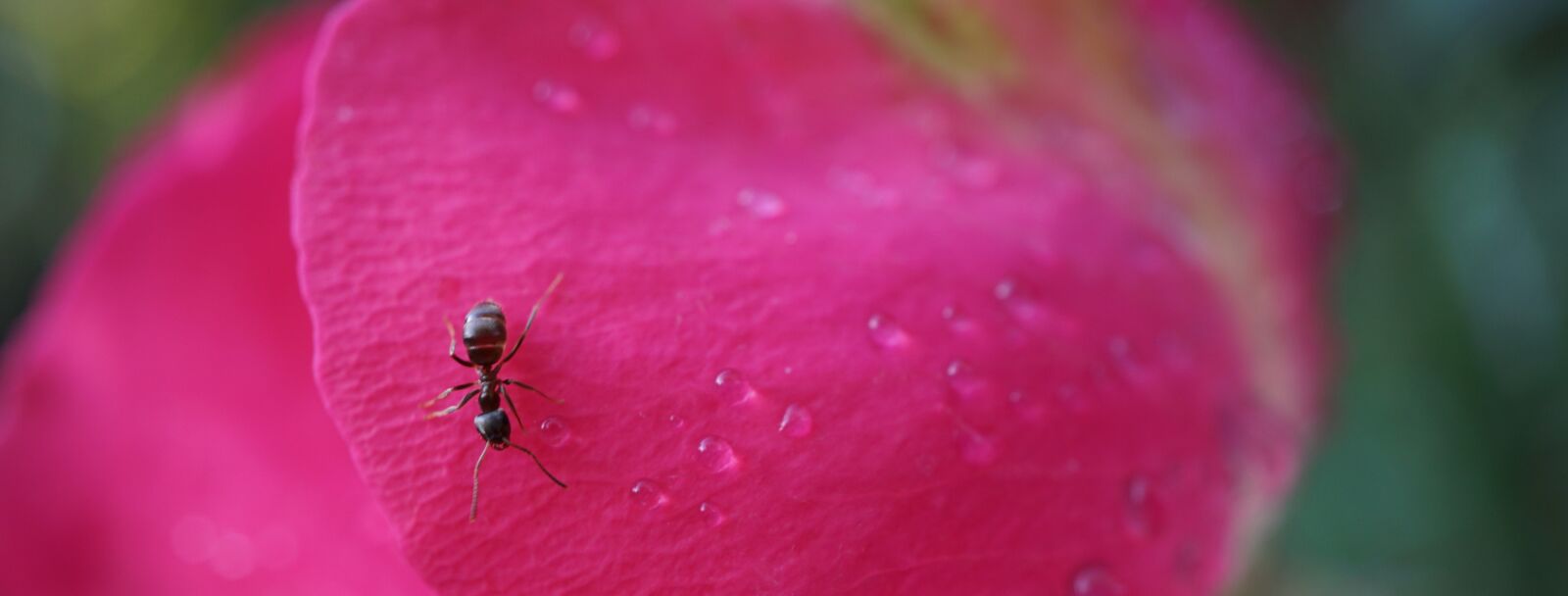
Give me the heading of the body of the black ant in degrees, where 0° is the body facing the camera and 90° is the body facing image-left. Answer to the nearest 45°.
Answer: approximately 0°
